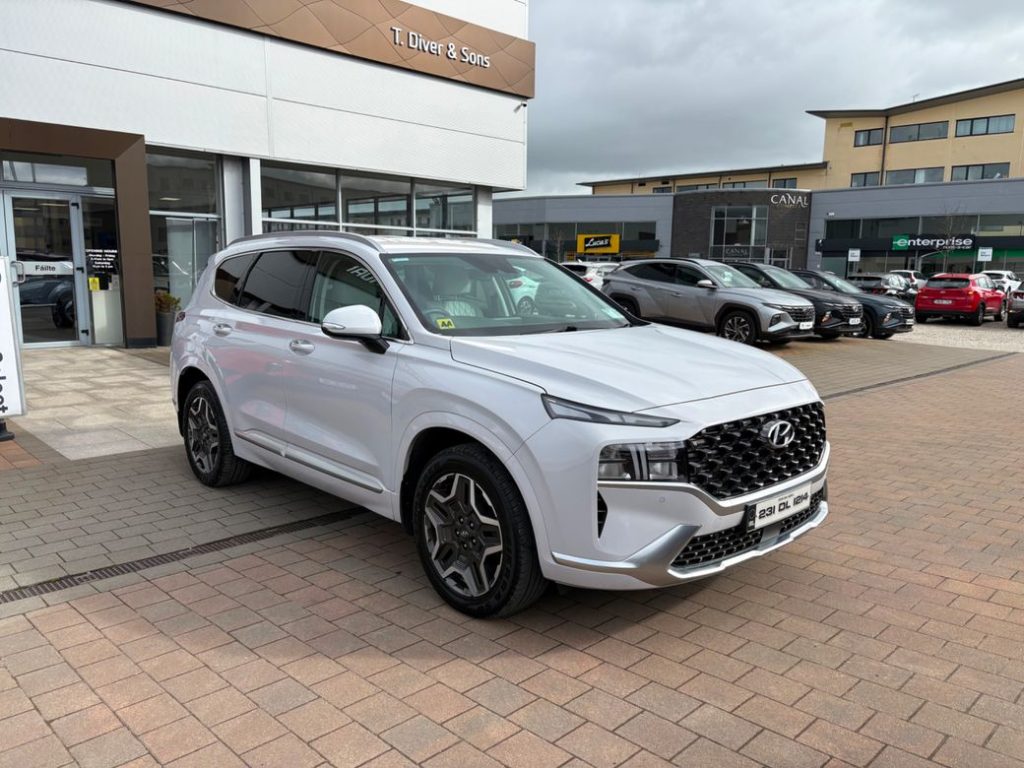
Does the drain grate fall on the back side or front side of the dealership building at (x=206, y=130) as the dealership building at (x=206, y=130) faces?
on the front side

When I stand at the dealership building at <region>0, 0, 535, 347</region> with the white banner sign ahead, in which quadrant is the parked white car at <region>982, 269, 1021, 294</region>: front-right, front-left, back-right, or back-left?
back-left

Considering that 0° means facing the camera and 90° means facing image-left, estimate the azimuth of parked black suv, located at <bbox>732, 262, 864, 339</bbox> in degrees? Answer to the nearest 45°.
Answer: approximately 315°

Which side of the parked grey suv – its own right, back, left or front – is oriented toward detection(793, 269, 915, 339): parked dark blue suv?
left

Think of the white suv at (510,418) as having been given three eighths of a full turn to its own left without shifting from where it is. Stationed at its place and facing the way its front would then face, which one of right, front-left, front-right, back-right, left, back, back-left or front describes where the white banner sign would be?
front-left

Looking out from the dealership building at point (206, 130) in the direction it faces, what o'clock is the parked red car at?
The parked red car is roughly at 10 o'clock from the dealership building.

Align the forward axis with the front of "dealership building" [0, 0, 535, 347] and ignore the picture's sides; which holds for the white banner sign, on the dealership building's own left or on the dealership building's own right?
on the dealership building's own right
